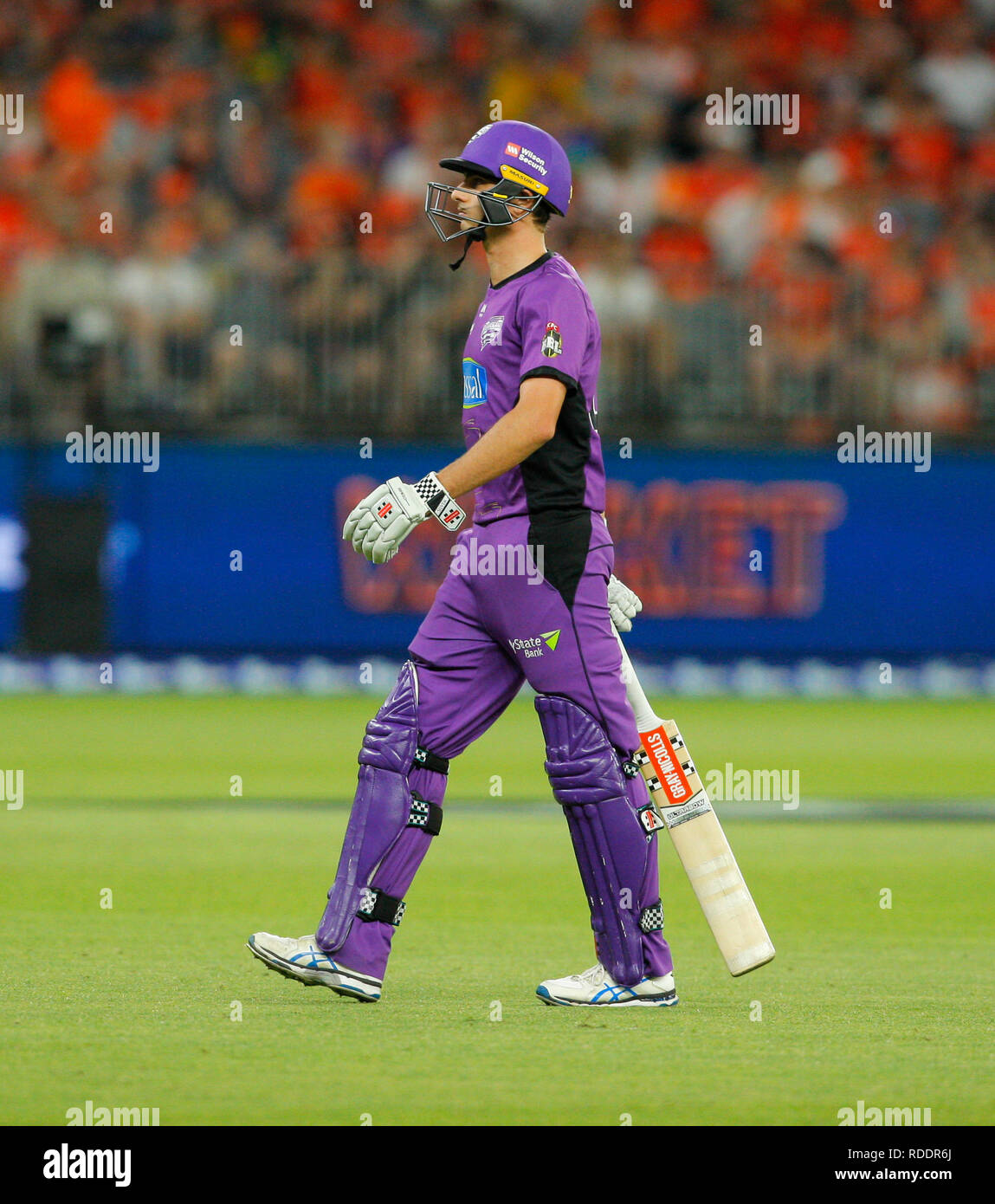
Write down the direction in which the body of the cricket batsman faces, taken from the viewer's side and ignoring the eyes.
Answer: to the viewer's left

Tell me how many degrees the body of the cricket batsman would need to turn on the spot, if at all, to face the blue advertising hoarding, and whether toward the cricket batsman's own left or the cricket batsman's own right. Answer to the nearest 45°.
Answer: approximately 90° to the cricket batsman's own right

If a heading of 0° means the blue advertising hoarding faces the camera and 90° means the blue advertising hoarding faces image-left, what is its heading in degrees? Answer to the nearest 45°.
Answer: approximately 0°

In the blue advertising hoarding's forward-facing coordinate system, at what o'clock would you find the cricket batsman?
The cricket batsman is roughly at 12 o'clock from the blue advertising hoarding.

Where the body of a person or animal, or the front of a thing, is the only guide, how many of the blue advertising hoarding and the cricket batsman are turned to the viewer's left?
1

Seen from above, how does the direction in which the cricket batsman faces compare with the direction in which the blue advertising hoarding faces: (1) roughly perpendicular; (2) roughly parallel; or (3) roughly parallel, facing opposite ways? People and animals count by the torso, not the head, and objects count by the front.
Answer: roughly perpendicular

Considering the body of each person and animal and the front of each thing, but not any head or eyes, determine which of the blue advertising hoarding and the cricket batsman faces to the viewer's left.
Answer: the cricket batsman
